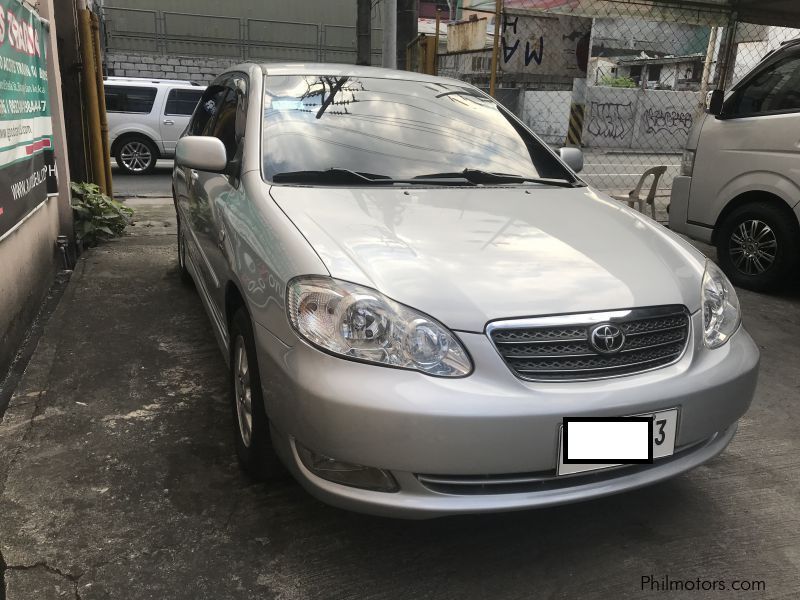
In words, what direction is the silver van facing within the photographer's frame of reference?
facing to the left of the viewer

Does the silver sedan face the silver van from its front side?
no

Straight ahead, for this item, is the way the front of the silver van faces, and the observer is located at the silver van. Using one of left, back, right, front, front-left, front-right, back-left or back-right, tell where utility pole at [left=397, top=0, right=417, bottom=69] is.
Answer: front-right

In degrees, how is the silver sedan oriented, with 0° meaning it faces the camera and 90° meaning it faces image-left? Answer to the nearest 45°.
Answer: approximately 315°

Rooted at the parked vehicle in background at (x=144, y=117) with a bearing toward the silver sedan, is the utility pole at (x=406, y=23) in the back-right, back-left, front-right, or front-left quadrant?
front-left

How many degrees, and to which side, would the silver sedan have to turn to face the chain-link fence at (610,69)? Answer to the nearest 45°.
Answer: approximately 135° to its left

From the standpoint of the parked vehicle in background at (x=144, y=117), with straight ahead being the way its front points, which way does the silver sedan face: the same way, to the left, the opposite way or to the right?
to the right

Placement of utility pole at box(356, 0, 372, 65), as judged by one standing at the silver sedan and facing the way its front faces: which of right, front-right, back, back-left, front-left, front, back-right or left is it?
back-left

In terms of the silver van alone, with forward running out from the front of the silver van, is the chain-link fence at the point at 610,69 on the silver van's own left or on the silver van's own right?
on the silver van's own right
